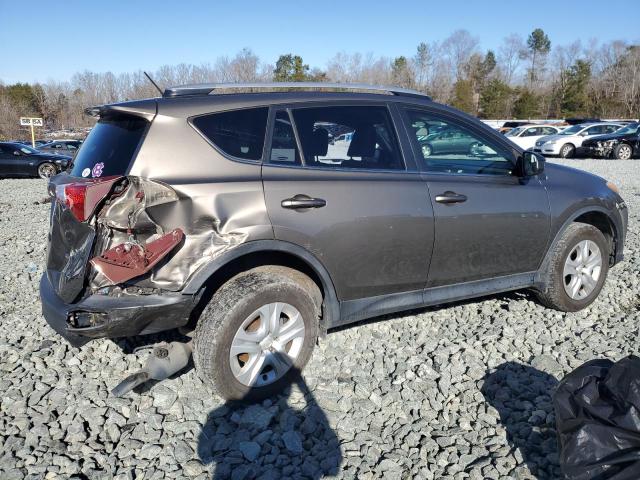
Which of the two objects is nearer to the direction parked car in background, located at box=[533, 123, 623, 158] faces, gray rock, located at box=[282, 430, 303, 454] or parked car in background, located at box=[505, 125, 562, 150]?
the gray rock

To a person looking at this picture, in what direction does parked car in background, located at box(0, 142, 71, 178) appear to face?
facing to the right of the viewer

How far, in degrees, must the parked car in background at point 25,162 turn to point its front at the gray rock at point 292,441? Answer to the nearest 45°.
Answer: approximately 90° to its right

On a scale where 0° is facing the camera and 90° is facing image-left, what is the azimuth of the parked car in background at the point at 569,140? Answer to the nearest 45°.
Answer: approximately 45°

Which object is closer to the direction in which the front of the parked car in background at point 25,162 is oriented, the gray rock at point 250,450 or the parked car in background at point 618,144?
the parked car in background

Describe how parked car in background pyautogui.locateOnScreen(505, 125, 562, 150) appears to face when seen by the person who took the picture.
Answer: facing the viewer and to the left of the viewer

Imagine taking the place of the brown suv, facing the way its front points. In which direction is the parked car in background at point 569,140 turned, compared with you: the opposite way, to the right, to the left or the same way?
the opposite way

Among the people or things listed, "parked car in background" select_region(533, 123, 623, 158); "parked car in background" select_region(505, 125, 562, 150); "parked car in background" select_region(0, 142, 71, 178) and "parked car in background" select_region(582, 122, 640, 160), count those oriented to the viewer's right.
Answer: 1

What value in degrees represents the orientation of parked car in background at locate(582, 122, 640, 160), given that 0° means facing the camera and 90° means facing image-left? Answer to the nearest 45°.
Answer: approximately 45°

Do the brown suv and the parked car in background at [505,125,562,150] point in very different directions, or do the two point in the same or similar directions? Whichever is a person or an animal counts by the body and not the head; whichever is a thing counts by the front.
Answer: very different directions

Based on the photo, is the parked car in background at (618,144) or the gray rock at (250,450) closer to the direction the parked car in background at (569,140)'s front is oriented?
the gray rock

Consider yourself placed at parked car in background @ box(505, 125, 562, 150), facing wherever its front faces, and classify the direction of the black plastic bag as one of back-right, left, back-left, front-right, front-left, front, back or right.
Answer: front-left

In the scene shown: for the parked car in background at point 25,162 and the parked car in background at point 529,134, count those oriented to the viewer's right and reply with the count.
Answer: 1

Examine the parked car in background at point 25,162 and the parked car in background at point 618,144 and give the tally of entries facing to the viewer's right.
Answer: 1

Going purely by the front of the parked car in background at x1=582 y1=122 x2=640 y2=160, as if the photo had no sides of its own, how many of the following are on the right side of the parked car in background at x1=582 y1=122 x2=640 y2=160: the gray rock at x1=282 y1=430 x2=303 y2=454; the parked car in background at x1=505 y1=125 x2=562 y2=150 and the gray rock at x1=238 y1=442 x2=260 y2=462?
1
